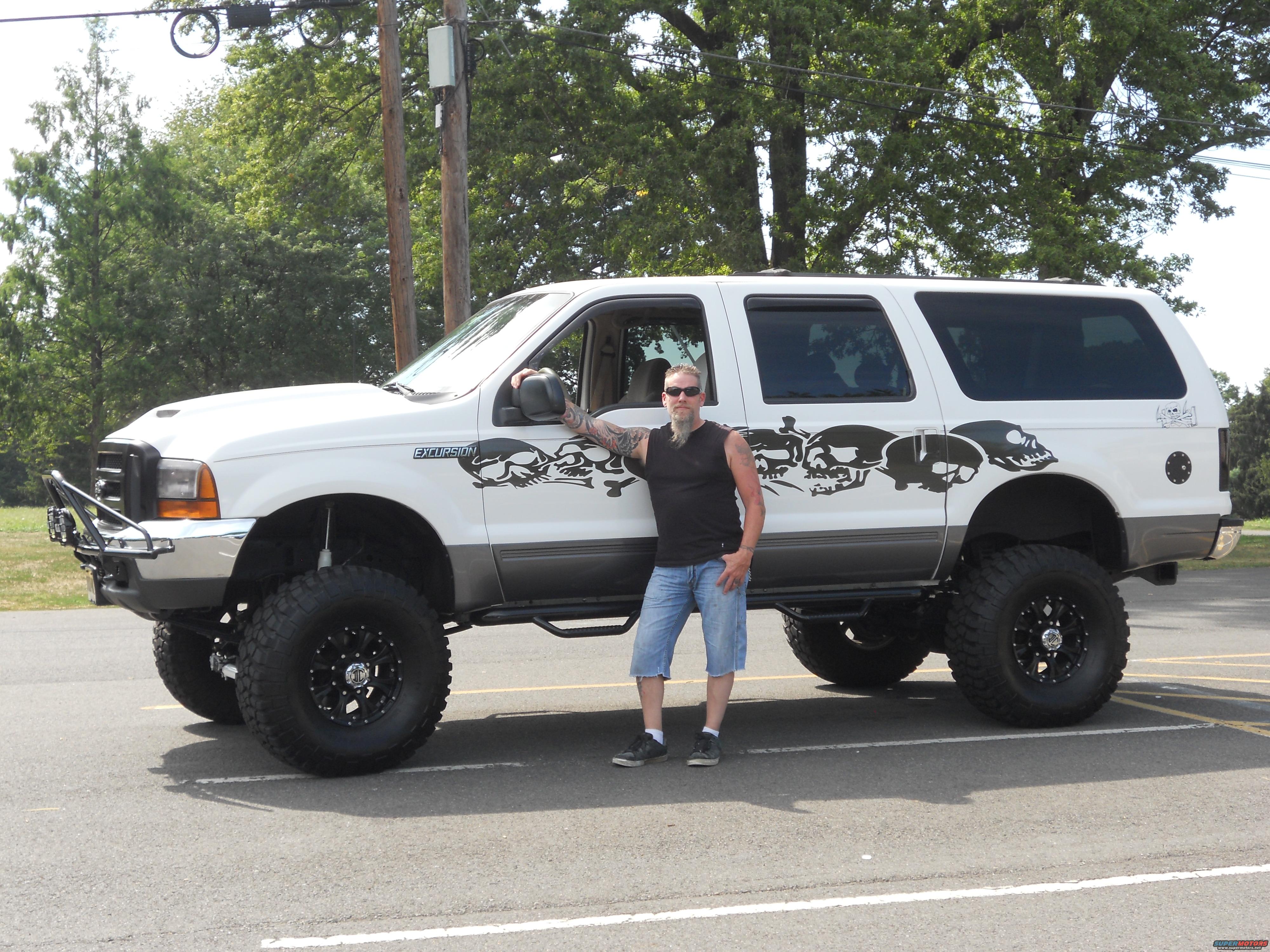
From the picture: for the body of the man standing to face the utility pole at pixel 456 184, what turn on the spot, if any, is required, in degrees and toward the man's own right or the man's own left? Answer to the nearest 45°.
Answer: approximately 180°

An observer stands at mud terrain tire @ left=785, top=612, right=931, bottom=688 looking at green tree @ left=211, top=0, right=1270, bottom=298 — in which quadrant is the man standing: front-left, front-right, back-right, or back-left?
back-left

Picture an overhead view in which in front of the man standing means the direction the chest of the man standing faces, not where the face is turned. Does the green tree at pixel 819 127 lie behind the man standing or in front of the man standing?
behind

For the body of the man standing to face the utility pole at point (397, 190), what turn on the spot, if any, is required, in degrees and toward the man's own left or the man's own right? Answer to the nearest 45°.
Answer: approximately 180°

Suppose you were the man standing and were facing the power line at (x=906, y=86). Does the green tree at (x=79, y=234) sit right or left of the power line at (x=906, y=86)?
left

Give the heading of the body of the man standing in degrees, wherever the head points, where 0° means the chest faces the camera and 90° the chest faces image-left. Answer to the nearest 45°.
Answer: approximately 0°

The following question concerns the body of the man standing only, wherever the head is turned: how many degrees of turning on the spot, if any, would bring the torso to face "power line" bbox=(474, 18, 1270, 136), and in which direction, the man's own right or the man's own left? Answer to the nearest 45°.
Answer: approximately 180°
